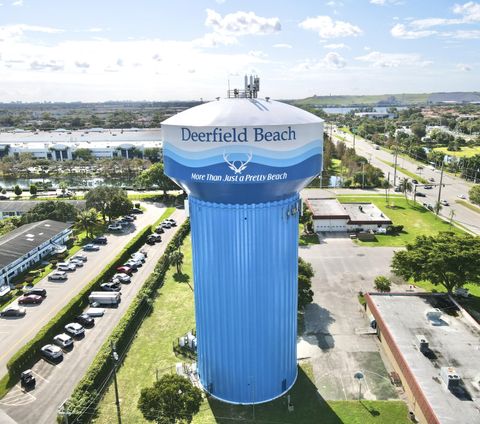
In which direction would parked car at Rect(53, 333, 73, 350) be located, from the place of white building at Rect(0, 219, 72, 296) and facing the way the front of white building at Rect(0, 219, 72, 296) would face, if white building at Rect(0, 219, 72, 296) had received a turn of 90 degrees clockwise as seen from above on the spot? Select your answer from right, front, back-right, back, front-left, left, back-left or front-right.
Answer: front-left

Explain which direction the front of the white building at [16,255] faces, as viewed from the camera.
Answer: facing the viewer and to the right of the viewer

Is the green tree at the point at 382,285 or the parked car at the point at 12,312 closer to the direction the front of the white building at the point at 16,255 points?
the green tree

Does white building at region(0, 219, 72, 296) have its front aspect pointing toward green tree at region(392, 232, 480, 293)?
yes

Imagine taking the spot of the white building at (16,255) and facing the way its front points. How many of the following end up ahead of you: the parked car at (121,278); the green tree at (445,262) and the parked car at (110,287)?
3

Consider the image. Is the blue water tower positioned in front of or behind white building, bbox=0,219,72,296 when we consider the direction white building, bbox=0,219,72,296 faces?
in front

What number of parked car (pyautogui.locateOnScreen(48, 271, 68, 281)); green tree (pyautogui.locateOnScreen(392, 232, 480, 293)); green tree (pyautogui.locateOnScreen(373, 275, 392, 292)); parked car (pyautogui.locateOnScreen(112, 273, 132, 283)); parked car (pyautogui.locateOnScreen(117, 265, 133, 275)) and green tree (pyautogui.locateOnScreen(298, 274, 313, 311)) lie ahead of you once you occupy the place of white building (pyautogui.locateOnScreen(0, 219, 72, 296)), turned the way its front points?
6

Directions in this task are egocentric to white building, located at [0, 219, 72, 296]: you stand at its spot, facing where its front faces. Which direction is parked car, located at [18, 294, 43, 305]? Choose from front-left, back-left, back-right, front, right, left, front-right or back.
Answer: front-right

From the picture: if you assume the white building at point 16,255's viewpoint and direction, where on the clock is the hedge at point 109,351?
The hedge is roughly at 1 o'clock from the white building.

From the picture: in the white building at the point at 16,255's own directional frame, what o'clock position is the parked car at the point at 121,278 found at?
The parked car is roughly at 12 o'clock from the white building.

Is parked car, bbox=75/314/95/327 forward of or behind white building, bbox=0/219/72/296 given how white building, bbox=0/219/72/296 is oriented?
forward

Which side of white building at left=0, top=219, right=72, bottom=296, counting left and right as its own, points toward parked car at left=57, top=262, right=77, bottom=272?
front

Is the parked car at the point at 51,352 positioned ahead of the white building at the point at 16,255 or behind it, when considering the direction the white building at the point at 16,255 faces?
ahead

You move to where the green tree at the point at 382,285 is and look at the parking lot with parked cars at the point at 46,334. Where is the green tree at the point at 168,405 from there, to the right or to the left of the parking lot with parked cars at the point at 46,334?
left

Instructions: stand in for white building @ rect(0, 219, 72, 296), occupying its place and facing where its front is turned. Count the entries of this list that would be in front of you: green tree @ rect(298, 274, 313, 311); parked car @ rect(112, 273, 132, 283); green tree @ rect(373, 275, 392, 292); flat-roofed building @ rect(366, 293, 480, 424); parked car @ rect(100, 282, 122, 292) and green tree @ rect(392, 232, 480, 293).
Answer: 6

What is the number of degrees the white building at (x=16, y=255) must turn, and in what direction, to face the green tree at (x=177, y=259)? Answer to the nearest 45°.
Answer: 0° — it already faces it

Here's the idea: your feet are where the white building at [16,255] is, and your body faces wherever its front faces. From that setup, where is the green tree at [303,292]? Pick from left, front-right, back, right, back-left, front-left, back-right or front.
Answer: front

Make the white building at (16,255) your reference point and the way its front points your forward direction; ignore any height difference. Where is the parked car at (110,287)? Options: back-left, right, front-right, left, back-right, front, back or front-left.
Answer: front
